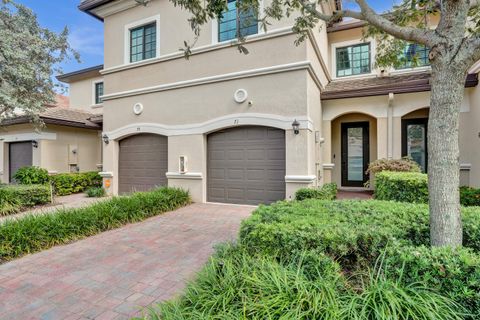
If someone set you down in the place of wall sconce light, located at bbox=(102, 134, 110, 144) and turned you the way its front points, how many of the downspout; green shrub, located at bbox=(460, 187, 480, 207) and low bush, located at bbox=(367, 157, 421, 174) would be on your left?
3

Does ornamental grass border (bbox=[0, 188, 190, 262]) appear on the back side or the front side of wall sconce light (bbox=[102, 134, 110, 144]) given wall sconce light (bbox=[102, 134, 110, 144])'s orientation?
on the front side

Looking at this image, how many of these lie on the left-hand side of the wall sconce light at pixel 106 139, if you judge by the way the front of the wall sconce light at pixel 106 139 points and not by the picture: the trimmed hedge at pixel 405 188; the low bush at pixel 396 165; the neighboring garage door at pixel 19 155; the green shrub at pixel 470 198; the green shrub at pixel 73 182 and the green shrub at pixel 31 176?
3

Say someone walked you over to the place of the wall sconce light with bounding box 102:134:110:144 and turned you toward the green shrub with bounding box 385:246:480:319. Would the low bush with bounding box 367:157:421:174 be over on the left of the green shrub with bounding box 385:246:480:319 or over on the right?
left

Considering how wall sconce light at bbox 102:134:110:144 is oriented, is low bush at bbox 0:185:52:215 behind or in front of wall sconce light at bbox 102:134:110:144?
in front

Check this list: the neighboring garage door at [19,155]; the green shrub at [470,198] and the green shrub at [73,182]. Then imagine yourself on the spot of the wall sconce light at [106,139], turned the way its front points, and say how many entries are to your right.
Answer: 2

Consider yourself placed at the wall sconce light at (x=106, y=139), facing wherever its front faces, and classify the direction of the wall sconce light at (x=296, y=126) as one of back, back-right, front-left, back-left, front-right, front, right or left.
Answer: left

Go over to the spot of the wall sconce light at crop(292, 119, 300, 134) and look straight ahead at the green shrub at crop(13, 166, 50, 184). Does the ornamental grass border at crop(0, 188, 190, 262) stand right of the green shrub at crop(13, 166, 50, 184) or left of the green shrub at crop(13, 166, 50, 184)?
left

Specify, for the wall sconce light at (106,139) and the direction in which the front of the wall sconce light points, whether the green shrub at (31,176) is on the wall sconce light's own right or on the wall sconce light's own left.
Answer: on the wall sconce light's own right

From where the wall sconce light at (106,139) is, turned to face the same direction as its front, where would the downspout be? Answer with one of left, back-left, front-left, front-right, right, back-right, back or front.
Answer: left

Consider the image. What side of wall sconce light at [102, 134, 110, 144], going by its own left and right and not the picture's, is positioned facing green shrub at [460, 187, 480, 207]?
left

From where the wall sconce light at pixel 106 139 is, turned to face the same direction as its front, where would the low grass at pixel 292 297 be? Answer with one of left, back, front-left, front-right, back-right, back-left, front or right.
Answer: front-left

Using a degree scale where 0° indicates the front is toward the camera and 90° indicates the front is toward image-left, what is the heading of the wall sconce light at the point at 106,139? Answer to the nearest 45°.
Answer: approximately 45°

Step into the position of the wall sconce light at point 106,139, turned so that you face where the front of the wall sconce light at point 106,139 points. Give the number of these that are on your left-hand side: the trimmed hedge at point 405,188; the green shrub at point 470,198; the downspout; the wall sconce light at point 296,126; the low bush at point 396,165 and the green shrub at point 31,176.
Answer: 5

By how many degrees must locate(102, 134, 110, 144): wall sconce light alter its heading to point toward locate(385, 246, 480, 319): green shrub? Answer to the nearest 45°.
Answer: approximately 45° to its left

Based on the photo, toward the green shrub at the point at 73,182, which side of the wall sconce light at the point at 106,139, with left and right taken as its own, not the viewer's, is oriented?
right

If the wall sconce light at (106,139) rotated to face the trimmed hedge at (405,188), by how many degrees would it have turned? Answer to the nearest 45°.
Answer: approximately 90° to its left

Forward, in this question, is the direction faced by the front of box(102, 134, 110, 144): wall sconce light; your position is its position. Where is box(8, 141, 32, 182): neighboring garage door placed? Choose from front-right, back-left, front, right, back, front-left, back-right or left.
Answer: right
